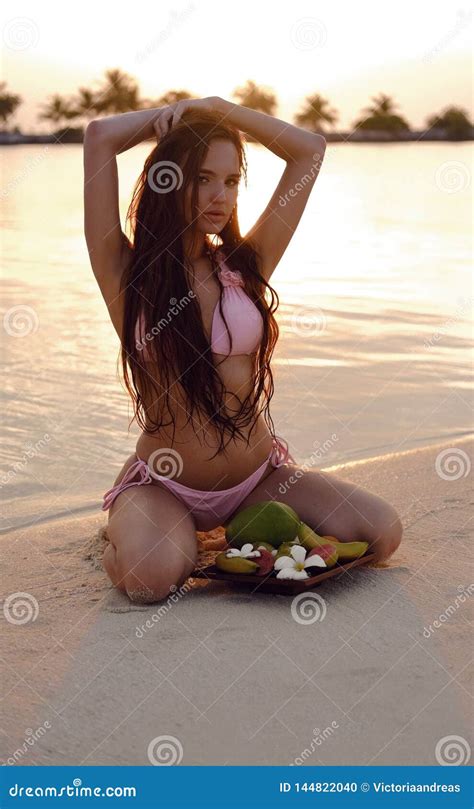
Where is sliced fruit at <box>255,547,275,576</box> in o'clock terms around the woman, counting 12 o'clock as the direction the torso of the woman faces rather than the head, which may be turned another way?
The sliced fruit is roughly at 11 o'clock from the woman.

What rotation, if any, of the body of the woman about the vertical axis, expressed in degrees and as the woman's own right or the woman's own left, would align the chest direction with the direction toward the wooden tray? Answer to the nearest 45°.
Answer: approximately 45° to the woman's own left

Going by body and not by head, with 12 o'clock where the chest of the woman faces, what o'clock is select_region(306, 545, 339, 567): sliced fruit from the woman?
The sliced fruit is roughly at 11 o'clock from the woman.

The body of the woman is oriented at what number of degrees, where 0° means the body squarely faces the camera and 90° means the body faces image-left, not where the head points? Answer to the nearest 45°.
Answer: approximately 315°
